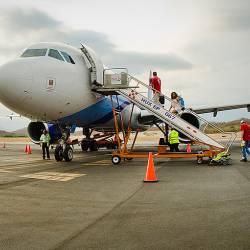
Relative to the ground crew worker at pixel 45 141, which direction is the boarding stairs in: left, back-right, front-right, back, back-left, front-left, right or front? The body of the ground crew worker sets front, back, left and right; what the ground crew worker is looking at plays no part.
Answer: front-left

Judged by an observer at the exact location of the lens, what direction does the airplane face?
facing the viewer and to the left of the viewer

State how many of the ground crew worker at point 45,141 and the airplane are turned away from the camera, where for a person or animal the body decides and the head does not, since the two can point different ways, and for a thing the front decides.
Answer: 0
